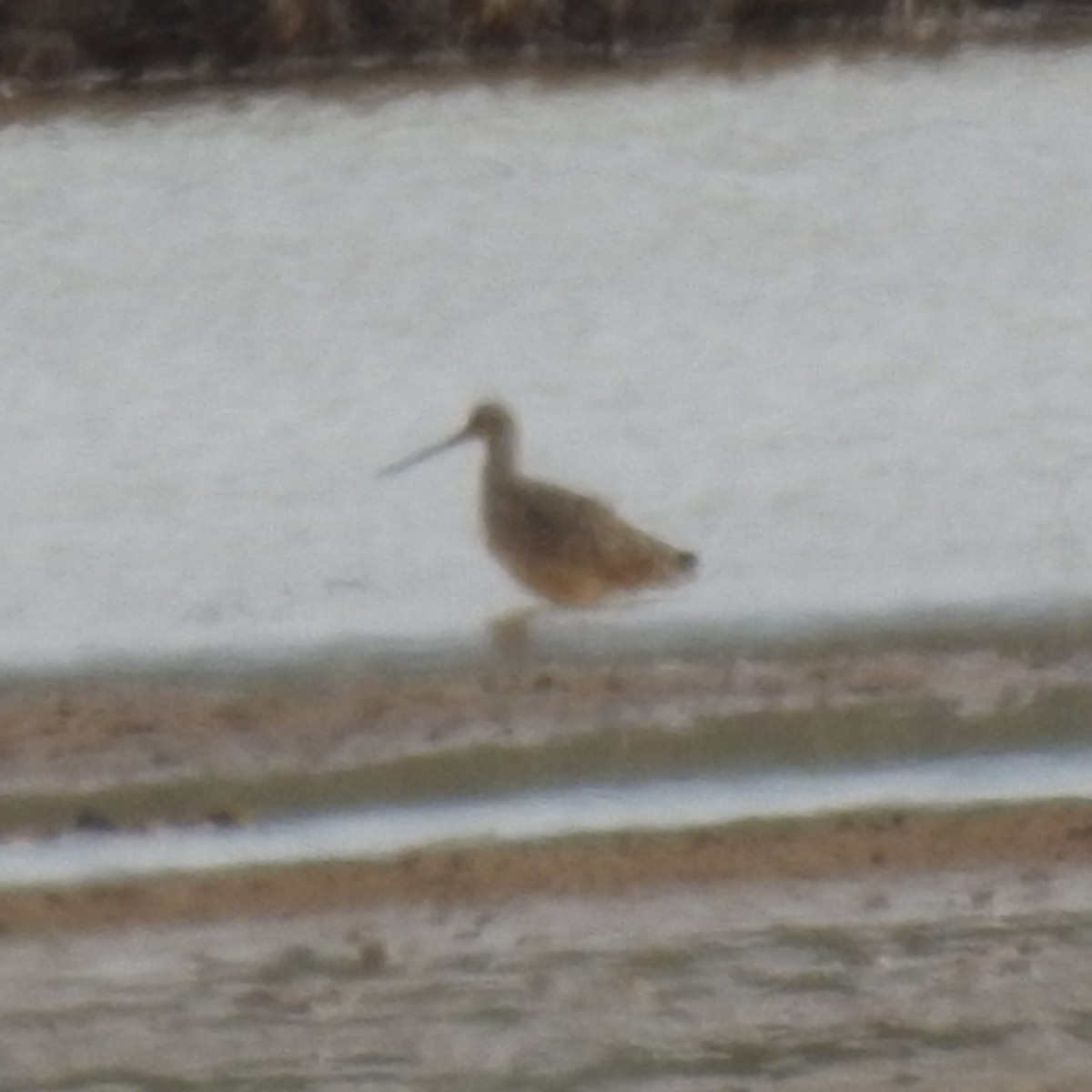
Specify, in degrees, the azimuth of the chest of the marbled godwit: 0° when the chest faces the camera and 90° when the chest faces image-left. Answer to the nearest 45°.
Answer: approximately 90°
